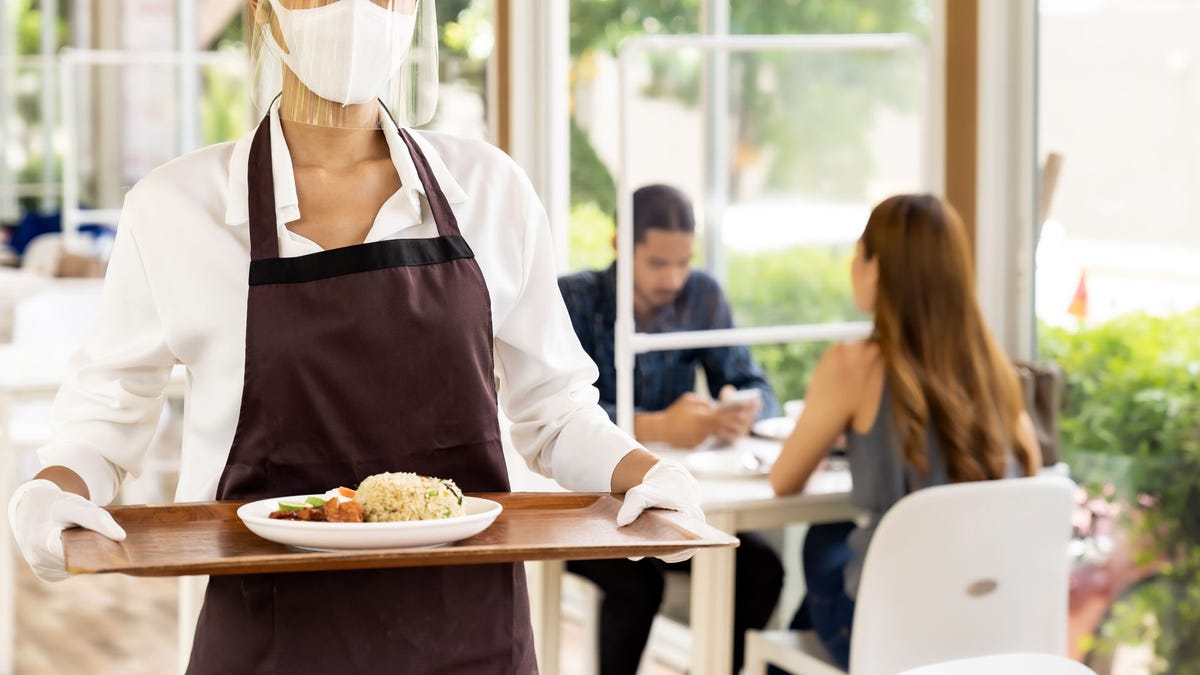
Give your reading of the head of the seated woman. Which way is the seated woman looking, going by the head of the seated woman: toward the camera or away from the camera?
away from the camera

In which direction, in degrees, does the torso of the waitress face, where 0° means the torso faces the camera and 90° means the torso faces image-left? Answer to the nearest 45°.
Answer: approximately 0°

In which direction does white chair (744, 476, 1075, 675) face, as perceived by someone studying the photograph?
facing away from the viewer and to the left of the viewer

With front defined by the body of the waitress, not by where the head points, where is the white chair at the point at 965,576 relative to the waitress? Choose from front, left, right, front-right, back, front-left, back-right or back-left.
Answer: back-left

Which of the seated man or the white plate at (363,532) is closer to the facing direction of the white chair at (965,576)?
the seated man

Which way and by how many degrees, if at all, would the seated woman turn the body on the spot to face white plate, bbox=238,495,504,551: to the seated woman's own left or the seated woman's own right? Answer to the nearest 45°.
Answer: approximately 135° to the seated woman's own left

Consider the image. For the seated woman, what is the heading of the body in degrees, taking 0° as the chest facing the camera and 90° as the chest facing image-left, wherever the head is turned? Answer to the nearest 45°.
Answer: approximately 135°

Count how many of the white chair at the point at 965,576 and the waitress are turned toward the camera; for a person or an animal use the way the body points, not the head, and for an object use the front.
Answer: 1
